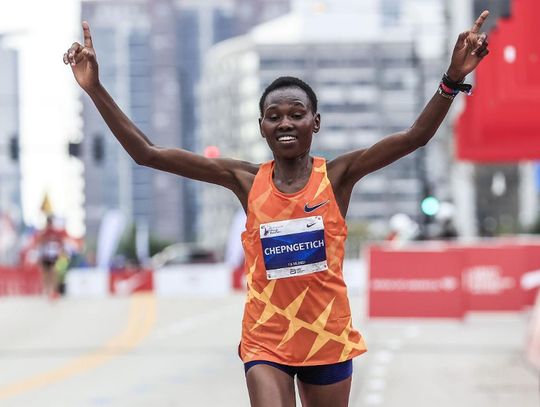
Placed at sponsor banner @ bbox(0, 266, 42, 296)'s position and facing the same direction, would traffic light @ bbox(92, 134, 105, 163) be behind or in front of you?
behind

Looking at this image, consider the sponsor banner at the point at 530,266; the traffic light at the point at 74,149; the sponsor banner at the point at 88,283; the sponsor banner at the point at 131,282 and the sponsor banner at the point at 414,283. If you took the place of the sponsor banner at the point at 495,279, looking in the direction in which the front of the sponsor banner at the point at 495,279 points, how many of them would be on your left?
1

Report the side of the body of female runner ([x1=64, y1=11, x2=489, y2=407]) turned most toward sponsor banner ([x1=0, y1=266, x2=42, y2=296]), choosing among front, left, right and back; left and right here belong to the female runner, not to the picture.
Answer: back

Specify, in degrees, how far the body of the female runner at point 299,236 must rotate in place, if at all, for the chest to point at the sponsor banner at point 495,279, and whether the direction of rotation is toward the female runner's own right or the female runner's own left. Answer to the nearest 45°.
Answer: approximately 180°

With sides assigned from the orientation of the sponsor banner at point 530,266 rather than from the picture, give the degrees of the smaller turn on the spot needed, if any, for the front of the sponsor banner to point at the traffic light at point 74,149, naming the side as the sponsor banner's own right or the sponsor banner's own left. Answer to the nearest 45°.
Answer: approximately 135° to the sponsor banner's own right

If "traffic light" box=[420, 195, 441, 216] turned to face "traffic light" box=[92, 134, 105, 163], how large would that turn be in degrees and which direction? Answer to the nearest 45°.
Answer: approximately 135° to its right

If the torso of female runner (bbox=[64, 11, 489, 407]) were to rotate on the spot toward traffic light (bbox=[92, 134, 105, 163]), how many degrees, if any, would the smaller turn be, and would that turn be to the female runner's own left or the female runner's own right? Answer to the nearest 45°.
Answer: approximately 180°
